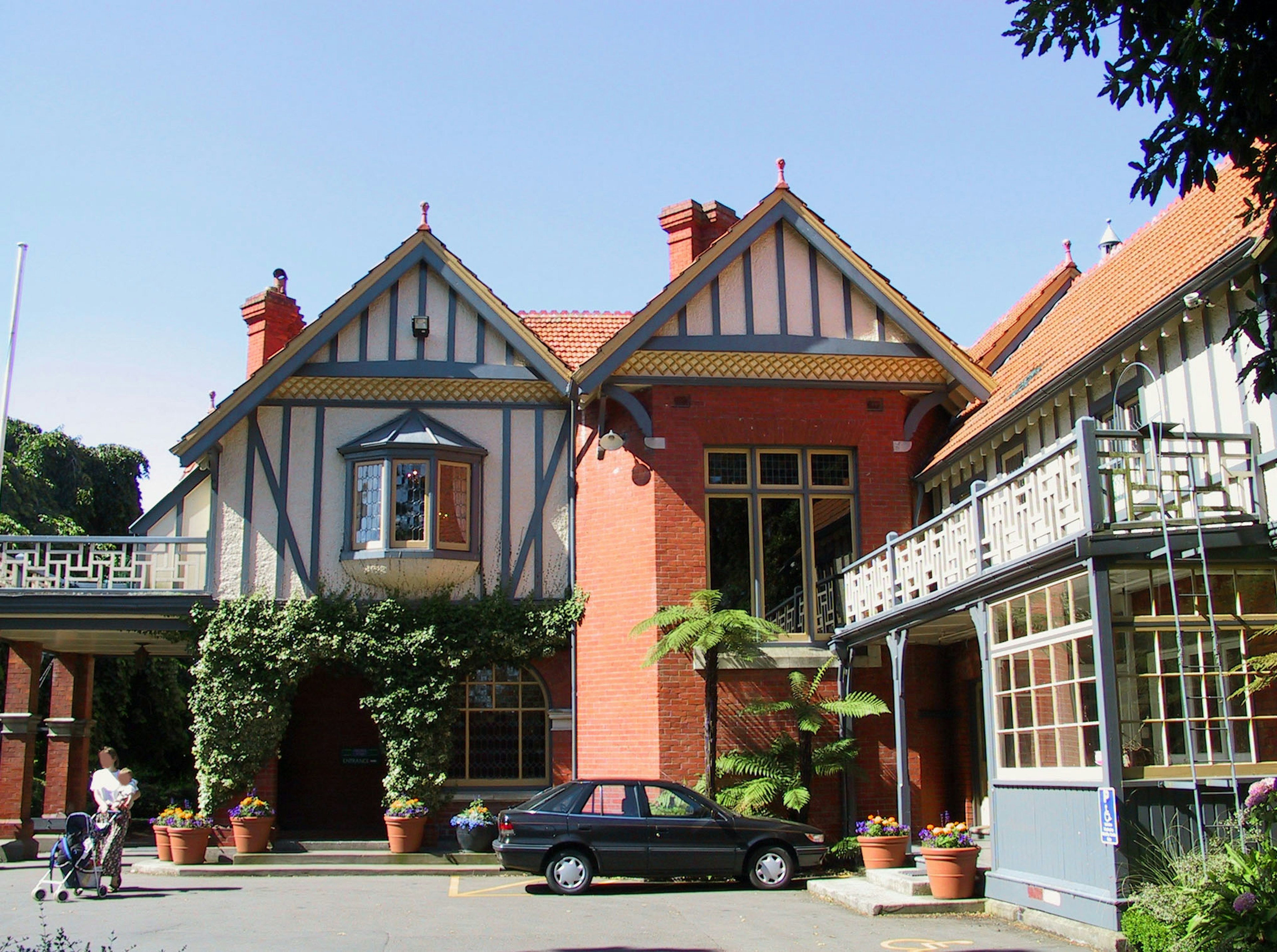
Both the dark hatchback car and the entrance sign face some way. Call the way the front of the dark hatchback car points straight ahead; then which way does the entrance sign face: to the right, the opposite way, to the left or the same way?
to the right

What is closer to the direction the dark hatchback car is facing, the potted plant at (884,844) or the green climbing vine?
the potted plant

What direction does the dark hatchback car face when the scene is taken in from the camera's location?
facing to the right of the viewer

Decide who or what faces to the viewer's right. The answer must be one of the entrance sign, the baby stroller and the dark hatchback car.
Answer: the dark hatchback car

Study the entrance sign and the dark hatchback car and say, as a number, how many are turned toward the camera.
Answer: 1

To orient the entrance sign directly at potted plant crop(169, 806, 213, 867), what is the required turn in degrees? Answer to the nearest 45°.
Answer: approximately 45° to its right

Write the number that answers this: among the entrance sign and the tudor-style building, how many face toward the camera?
2

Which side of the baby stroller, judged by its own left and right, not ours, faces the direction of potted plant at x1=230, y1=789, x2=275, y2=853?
back
